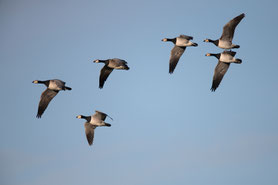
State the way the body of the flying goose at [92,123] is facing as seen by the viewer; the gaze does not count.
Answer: to the viewer's left

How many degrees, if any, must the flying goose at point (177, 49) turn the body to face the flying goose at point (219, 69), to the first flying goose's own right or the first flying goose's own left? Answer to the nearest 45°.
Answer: approximately 180°

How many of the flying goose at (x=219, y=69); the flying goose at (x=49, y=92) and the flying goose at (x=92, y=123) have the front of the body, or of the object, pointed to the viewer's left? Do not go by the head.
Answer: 3

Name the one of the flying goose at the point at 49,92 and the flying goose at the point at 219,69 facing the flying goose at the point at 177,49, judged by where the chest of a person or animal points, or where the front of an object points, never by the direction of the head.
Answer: the flying goose at the point at 219,69

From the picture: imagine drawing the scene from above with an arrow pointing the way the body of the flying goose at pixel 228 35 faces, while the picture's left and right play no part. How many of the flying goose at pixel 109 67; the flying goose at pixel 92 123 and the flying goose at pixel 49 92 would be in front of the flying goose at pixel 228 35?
3

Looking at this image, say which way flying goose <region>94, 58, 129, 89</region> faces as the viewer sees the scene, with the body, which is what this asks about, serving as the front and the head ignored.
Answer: to the viewer's left

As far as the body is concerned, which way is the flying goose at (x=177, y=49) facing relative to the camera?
to the viewer's left

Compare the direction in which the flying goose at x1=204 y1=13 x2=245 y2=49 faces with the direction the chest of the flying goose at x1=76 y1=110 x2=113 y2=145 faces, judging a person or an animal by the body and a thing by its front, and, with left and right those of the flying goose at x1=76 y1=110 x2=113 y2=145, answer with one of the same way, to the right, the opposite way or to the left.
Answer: the same way

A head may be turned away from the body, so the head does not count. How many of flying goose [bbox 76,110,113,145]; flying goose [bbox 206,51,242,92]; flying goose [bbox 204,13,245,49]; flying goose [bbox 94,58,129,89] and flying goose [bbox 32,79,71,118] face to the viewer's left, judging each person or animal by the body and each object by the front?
5

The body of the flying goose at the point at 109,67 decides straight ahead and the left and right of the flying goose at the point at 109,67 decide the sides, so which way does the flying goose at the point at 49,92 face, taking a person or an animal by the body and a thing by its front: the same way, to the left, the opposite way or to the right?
the same way

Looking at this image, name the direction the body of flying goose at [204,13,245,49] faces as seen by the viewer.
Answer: to the viewer's left

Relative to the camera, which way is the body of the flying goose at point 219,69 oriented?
to the viewer's left

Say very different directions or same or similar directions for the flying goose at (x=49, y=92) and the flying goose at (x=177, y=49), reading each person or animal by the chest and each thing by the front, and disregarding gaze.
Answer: same or similar directions

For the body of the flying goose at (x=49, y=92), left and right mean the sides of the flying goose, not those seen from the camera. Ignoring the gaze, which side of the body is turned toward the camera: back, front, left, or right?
left

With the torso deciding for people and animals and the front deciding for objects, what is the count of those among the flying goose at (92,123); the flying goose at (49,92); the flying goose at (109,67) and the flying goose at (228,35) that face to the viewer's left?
4

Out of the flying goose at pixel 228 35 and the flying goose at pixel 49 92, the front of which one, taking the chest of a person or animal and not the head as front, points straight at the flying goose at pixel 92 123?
the flying goose at pixel 228 35

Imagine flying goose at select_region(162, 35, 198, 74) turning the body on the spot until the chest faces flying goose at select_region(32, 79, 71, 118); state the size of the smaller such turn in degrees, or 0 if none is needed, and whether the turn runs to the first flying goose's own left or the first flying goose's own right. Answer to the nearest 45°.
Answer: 0° — it already faces it

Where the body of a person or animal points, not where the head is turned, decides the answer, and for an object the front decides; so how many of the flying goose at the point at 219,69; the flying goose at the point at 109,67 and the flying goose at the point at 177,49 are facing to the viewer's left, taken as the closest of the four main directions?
3

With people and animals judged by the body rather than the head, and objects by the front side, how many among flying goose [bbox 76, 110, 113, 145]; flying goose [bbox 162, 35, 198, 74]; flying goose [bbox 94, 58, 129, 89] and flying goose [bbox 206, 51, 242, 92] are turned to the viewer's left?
4
